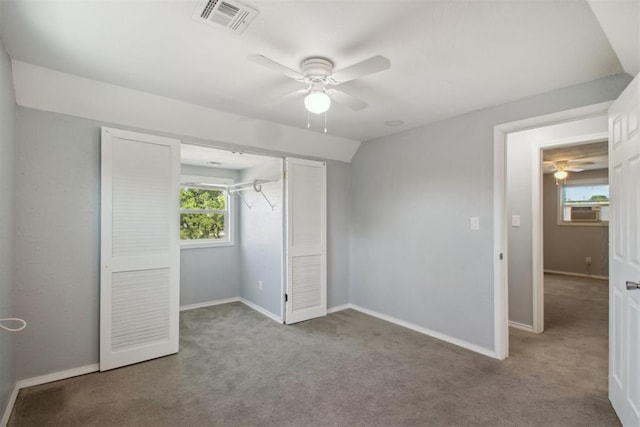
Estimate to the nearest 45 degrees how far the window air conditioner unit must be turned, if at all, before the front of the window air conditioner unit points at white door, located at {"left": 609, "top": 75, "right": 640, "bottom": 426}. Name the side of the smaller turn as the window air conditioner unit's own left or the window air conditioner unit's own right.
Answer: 0° — it already faces it

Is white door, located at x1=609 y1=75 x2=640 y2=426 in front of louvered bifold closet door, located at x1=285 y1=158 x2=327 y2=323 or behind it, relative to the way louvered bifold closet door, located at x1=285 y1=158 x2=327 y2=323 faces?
in front

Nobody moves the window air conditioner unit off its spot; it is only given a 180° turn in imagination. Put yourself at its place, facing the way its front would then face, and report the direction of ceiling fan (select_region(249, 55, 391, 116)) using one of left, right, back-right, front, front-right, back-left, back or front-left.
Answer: back

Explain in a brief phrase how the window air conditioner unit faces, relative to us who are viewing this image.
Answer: facing the viewer

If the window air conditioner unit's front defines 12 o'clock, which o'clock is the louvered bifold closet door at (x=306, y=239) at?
The louvered bifold closet door is roughly at 1 o'clock from the window air conditioner unit.

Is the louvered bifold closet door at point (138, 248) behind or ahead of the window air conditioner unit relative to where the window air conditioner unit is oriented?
ahead

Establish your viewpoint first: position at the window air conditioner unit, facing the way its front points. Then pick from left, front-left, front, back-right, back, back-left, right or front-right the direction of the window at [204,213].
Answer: front-right
